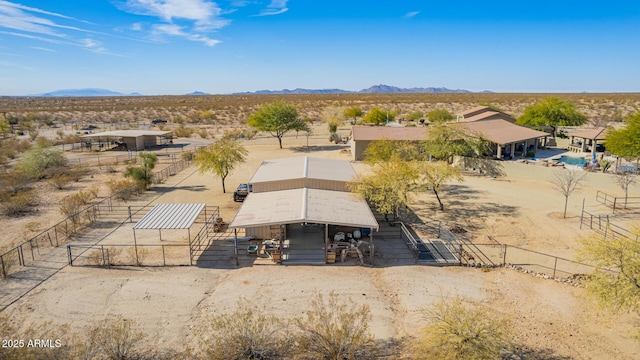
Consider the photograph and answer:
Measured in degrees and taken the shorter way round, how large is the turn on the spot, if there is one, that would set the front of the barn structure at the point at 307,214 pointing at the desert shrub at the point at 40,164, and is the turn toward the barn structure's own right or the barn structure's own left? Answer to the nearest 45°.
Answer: approximately 135° to the barn structure's own right

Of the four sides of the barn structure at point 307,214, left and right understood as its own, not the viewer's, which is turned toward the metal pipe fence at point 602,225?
left

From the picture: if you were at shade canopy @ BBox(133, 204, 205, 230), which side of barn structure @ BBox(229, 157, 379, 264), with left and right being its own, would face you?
right

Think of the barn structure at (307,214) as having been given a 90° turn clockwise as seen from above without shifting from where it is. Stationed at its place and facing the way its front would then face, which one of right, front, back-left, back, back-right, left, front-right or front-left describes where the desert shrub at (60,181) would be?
front-right

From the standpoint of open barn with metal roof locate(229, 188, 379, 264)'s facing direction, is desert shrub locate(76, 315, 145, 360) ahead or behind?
ahead

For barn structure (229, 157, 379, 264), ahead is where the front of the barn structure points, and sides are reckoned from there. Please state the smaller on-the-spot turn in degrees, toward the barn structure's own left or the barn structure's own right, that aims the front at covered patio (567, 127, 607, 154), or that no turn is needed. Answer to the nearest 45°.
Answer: approximately 135° to the barn structure's own left

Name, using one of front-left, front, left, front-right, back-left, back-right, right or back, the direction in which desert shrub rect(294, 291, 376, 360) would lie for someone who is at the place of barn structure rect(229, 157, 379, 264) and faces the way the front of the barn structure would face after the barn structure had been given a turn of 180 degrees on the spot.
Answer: back

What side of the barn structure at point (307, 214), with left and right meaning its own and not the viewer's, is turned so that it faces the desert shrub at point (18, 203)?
right

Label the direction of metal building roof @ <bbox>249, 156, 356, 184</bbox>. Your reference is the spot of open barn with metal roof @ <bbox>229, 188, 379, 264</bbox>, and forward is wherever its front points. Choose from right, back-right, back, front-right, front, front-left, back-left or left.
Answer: back

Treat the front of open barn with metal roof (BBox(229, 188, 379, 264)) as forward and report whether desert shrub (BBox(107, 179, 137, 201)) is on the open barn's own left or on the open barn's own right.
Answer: on the open barn's own right

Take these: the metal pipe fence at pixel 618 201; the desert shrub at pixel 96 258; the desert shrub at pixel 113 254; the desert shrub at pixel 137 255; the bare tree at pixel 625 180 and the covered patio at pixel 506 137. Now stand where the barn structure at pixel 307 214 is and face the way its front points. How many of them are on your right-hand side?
3

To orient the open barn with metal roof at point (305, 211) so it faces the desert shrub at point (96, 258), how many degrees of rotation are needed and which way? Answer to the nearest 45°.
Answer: approximately 90° to its right

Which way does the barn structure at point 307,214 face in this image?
toward the camera
